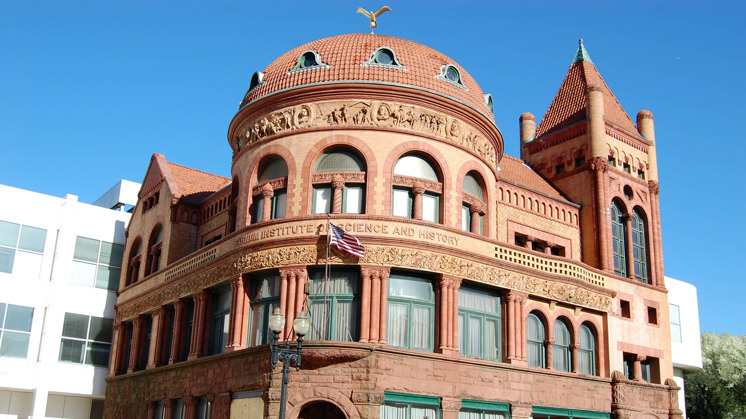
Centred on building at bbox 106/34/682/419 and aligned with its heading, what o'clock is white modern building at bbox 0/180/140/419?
The white modern building is roughly at 4 o'clock from the building.

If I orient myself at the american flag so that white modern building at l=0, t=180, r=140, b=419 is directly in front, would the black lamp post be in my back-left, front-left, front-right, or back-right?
back-left

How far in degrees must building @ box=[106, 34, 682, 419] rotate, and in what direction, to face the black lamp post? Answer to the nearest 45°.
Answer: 0° — it already faces it

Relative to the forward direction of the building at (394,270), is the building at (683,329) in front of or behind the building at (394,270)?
behind

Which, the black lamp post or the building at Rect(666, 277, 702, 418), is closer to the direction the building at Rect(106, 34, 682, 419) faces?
the black lamp post

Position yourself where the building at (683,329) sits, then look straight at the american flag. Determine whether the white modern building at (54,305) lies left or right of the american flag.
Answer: right

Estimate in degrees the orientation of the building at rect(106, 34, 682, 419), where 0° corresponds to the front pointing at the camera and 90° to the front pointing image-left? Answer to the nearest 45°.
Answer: approximately 0°
